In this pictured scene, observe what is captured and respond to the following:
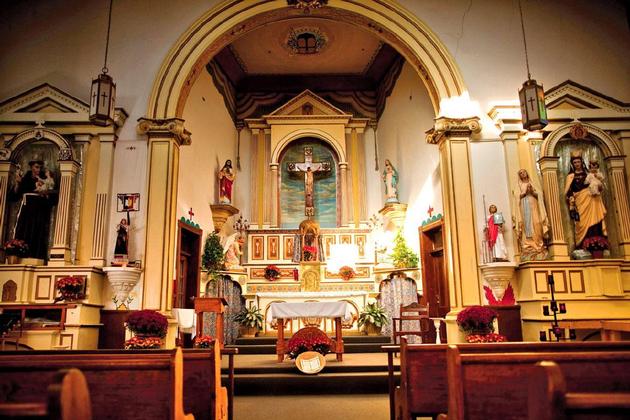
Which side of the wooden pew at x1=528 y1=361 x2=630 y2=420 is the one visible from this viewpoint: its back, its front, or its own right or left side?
back

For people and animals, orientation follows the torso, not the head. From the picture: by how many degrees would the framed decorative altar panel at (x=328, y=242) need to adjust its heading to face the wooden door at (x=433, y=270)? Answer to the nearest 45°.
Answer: approximately 45° to its left

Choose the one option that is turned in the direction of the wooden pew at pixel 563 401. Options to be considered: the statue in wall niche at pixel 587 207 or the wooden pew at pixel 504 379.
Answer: the statue in wall niche

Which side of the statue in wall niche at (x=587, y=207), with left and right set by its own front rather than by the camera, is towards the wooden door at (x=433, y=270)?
right

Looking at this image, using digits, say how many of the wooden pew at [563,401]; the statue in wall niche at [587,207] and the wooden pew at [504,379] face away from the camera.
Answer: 2

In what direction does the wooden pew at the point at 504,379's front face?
away from the camera

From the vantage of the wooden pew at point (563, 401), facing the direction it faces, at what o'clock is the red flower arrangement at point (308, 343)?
The red flower arrangement is roughly at 11 o'clock from the wooden pew.

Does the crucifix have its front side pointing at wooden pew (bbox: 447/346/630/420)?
yes

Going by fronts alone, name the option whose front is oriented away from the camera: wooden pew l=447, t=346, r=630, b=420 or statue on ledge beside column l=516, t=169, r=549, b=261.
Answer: the wooden pew
